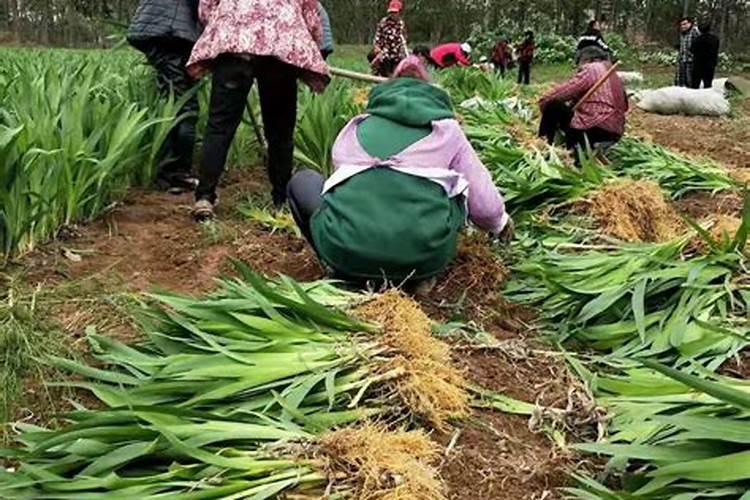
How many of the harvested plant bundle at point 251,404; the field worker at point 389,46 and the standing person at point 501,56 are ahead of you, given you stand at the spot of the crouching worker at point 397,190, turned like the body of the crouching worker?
2

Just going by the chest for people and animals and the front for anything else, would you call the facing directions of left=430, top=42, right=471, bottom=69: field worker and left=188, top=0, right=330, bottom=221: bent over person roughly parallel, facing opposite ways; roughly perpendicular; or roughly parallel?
roughly perpendicular

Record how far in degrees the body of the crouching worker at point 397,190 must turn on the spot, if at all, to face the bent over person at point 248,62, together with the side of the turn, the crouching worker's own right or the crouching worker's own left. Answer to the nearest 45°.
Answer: approximately 45° to the crouching worker's own left

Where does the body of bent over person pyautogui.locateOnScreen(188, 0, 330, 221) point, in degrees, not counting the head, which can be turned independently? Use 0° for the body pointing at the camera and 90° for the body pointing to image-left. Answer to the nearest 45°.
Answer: approximately 180°

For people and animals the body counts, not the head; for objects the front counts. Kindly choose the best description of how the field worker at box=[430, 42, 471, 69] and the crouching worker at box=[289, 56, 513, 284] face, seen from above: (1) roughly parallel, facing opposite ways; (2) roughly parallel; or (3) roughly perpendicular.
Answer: roughly perpendicular

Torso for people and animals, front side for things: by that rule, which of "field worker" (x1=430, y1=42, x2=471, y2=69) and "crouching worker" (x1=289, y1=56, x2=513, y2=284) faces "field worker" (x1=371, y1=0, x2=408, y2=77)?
the crouching worker

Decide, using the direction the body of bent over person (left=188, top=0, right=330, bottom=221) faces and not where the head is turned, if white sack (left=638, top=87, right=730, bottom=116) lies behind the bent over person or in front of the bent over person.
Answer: in front

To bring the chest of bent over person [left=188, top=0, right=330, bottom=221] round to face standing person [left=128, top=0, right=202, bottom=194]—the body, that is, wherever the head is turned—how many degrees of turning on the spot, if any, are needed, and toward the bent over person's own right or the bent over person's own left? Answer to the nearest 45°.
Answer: approximately 45° to the bent over person's own left

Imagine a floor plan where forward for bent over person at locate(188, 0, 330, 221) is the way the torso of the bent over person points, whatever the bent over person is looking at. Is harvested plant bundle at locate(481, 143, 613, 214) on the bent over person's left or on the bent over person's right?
on the bent over person's right

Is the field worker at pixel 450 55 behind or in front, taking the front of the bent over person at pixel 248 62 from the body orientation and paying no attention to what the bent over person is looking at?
in front

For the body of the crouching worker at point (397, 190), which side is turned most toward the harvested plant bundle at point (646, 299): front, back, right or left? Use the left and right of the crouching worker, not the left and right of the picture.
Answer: right

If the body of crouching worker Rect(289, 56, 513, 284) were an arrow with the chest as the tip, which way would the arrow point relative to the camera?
away from the camera

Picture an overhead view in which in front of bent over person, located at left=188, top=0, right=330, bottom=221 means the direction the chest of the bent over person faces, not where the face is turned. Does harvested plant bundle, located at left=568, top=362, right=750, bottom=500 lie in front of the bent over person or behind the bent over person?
behind
